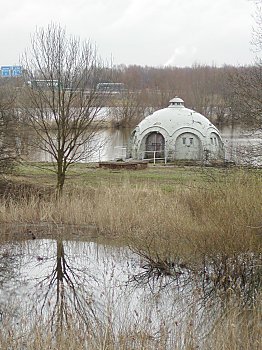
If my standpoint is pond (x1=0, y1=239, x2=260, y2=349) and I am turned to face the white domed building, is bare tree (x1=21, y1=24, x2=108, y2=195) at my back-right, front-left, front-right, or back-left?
front-left

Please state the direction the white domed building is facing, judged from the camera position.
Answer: facing the viewer and to the left of the viewer

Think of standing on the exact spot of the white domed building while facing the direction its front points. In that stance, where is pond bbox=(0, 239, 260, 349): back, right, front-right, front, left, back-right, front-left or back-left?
front-left

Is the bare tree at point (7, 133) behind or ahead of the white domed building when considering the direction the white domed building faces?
ahead

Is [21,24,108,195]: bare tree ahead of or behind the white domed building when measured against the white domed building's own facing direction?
ahead

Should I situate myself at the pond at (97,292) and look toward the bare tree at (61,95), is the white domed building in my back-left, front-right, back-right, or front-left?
front-right
